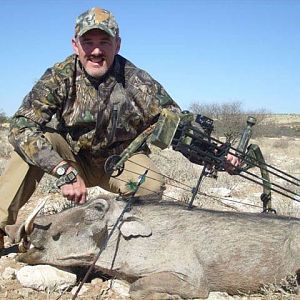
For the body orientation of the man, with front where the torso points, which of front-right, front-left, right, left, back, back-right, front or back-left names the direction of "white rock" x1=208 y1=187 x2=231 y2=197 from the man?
back-left

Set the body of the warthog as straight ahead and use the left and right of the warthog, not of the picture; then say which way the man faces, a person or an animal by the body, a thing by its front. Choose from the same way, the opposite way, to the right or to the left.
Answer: to the left

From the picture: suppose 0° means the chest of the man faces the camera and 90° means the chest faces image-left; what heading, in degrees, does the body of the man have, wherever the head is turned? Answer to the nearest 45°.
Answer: approximately 0°

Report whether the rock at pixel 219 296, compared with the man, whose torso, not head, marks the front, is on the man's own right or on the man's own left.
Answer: on the man's own left

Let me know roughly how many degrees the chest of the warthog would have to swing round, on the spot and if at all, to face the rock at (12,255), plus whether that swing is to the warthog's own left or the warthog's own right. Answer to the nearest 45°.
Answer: approximately 45° to the warthog's own right

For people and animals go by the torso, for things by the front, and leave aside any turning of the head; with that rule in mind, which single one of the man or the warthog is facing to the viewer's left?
the warthog

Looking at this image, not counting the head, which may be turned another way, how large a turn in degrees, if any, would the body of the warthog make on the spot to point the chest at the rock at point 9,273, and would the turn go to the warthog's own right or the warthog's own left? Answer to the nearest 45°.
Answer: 0° — it already faces it

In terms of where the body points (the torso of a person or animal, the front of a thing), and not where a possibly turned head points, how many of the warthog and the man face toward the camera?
1

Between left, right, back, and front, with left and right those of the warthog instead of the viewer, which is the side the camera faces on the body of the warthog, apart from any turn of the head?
left
